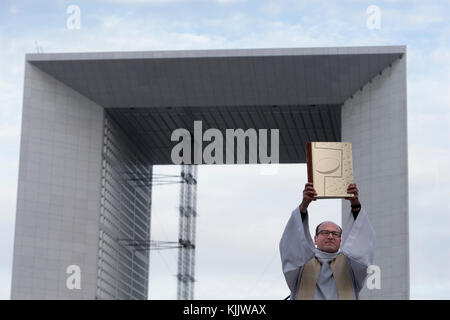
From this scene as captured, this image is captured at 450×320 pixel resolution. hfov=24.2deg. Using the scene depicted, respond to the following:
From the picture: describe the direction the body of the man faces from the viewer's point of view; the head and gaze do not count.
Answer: toward the camera

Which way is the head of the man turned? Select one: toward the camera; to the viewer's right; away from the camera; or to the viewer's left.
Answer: toward the camera
